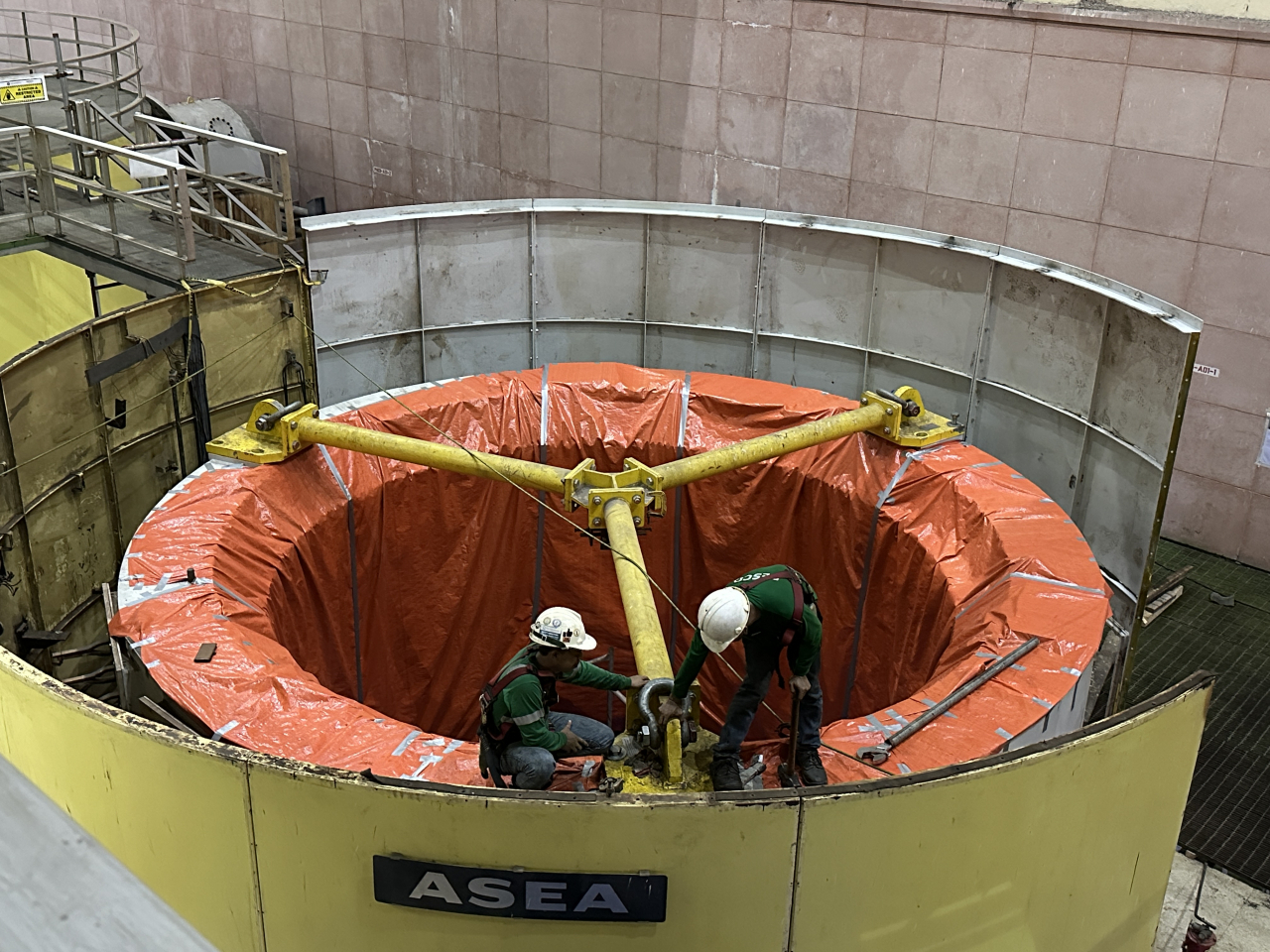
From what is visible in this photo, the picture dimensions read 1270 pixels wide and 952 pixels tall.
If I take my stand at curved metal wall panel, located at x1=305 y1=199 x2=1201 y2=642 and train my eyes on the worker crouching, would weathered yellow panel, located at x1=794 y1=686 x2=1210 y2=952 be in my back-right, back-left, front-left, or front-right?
front-left

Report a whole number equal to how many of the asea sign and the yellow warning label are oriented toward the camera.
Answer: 2

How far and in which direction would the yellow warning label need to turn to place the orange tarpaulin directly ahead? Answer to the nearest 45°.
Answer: approximately 45° to its left

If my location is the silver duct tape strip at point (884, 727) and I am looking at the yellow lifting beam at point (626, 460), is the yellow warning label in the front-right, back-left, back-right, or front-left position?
front-left

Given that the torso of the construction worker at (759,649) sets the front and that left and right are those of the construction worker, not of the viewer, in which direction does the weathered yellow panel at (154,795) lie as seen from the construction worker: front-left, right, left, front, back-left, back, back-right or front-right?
front

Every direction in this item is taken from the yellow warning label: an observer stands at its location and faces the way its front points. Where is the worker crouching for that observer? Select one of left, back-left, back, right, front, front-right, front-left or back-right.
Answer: front

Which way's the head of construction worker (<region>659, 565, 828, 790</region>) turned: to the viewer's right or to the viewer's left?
to the viewer's left

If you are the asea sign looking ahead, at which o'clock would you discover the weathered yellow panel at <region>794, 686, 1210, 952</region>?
The weathered yellow panel is roughly at 9 o'clock from the asea sign.

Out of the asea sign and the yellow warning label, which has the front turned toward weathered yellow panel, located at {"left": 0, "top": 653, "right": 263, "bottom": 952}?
the yellow warning label

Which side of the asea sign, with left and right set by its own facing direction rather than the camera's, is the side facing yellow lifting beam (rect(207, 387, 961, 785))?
back

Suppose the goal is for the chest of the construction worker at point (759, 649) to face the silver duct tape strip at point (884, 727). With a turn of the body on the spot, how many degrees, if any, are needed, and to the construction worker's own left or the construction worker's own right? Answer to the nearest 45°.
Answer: approximately 135° to the construction worker's own left

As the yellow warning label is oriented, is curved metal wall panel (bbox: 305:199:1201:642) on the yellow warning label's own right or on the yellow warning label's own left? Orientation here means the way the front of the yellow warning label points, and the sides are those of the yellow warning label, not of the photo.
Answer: on the yellow warning label's own left

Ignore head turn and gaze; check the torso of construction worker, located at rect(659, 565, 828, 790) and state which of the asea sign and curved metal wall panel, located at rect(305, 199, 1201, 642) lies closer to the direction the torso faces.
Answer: the asea sign

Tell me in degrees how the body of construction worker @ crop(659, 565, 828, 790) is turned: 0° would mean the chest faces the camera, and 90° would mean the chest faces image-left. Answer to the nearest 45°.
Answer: approximately 45°

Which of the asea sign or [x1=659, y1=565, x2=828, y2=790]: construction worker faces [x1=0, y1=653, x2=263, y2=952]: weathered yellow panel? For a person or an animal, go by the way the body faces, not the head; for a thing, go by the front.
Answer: the construction worker

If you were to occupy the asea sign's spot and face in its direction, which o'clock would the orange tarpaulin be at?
The orange tarpaulin is roughly at 6 o'clock from the asea sign.

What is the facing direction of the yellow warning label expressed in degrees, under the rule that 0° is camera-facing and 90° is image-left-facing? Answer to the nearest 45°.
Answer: approximately 0°

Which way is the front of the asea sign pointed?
toward the camera
